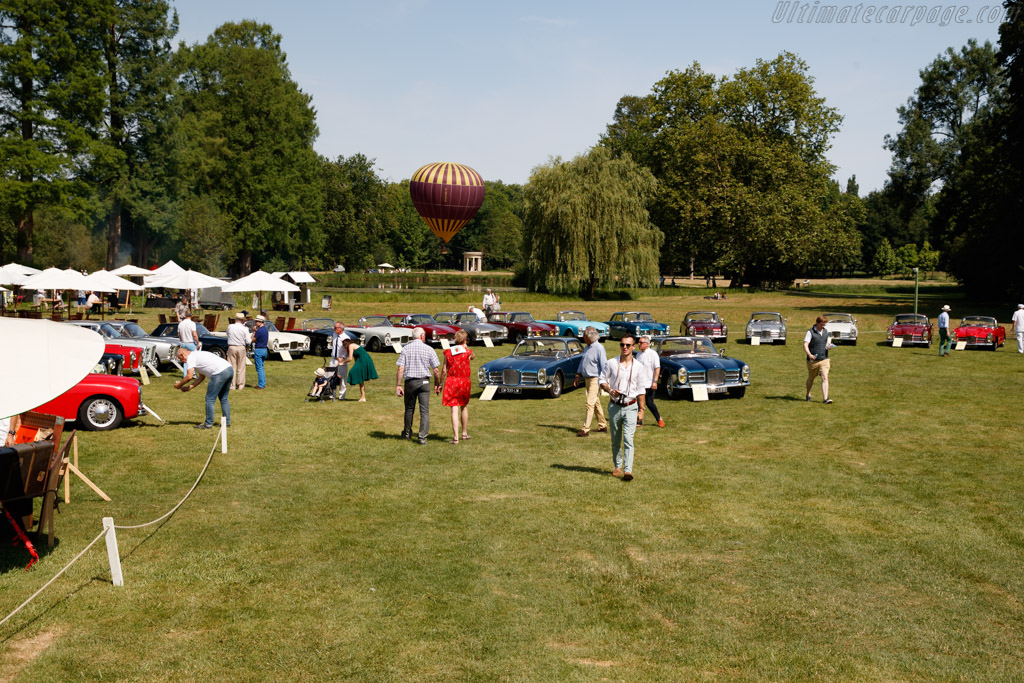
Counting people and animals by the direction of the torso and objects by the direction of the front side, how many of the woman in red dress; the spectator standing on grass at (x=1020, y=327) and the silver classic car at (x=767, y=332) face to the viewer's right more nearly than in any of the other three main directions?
0

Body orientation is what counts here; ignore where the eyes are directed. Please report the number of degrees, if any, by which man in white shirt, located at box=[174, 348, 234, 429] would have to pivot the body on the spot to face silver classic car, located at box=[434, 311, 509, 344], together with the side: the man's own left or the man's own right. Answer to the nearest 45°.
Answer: approximately 135° to the man's own right

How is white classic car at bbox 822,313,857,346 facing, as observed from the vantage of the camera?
facing the viewer

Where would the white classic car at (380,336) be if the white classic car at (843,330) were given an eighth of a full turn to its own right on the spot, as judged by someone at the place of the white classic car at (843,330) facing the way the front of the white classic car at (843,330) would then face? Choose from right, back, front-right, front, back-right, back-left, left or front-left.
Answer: front

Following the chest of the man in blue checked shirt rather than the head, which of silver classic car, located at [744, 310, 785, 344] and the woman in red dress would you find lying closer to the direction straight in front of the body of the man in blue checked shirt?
the silver classic car

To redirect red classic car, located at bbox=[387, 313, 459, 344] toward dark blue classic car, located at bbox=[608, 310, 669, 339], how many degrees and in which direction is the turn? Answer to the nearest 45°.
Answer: approximately 45° to its left

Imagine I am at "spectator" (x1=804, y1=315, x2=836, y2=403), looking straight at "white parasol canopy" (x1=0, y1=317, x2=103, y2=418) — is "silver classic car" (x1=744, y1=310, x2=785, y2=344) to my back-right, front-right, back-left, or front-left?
back-right

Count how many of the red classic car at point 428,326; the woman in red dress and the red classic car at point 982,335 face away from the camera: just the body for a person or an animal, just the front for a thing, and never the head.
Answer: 1

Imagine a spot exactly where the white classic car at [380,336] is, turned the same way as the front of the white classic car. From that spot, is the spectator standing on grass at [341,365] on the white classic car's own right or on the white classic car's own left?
on the white classic car's own right

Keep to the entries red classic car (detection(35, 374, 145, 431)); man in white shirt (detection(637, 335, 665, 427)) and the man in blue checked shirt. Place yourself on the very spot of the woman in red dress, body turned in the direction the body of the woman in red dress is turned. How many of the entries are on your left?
2

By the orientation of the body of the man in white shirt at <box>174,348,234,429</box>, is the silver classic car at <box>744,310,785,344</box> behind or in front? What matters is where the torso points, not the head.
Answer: behind

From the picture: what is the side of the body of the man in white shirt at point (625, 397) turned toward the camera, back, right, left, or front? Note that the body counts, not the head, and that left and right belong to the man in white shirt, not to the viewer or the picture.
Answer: front

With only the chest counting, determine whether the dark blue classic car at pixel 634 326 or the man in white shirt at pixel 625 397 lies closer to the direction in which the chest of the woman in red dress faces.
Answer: the dark blue classic car

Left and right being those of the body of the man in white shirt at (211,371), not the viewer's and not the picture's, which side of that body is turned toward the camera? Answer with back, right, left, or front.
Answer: left
